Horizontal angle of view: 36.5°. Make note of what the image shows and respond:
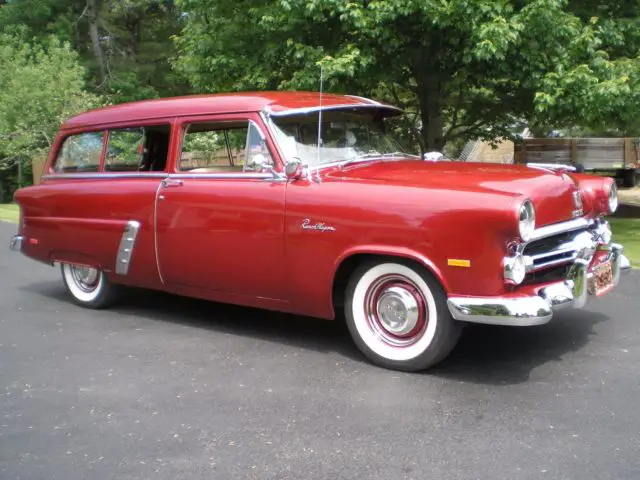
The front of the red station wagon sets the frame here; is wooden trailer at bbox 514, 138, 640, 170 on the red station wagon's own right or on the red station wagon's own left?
on the red station wagon's own left

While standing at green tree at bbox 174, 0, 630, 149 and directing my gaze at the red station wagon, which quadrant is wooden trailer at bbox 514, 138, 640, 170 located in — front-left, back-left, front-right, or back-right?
back-left

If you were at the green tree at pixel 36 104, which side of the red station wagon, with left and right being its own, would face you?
back

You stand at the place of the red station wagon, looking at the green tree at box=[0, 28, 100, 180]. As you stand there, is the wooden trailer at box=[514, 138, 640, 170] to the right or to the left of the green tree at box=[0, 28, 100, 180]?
right

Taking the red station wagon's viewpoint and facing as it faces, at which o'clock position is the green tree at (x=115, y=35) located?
The green tree is roughly at 7 o'clock from the red station wagon.

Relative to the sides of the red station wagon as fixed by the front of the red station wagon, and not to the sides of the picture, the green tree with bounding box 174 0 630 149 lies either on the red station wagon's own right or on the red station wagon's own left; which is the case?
on the red station wagon's own left

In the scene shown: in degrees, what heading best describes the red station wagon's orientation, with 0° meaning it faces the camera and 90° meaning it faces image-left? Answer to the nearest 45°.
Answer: approximately 315°
